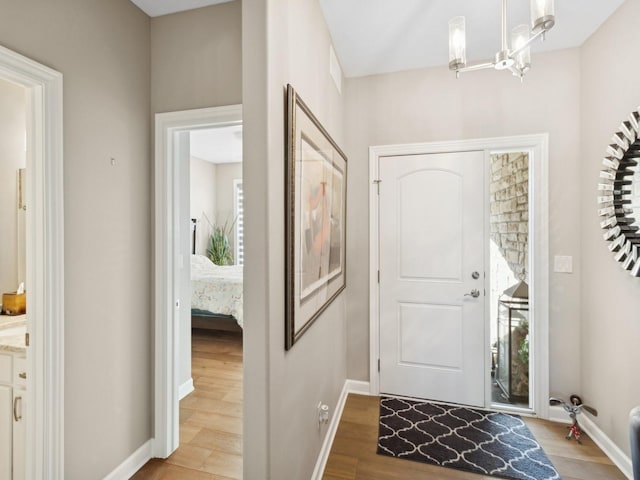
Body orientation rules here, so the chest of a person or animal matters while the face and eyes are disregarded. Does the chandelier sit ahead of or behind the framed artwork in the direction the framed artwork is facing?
ahead

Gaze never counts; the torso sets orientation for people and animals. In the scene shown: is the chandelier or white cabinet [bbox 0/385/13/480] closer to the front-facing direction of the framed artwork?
the chandelier

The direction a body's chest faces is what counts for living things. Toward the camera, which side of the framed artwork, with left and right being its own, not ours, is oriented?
right

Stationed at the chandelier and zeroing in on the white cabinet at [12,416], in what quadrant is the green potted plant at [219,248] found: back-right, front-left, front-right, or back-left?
front-right

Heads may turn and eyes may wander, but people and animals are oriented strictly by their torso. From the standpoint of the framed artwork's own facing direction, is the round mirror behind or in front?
in front

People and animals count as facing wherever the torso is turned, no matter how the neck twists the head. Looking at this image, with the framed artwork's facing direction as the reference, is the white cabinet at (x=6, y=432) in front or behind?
behind

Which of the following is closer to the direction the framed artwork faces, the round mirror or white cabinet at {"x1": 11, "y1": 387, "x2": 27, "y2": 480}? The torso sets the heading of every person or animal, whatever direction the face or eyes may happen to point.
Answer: the round mirror

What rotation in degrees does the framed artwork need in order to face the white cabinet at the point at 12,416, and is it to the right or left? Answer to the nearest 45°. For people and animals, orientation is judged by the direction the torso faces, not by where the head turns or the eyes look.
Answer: approximately 180°
